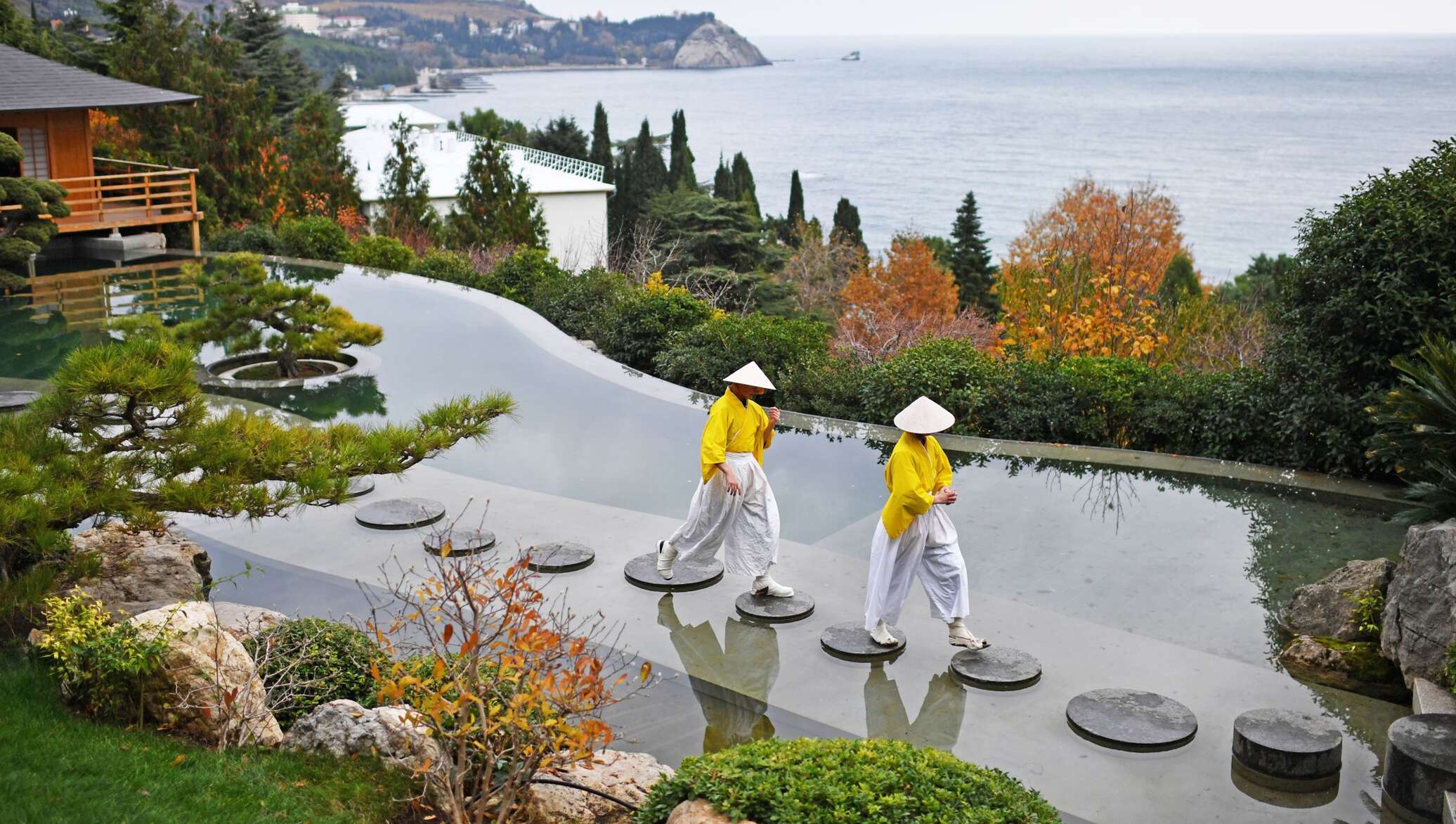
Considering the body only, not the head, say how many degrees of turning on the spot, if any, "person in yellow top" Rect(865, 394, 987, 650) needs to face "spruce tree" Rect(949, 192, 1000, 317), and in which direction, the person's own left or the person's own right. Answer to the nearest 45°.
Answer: approximately 135° to the person's own left

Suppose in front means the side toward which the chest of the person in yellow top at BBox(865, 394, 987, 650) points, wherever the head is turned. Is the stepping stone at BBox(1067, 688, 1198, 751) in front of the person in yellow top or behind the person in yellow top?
in front

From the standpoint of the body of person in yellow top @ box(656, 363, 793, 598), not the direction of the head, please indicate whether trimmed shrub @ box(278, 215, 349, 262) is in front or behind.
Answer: behind

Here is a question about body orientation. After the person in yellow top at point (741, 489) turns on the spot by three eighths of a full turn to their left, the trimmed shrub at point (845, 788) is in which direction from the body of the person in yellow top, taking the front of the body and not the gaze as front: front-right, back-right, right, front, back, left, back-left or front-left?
back

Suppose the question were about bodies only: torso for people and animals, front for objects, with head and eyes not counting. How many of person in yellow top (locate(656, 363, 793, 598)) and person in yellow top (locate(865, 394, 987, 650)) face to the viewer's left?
0

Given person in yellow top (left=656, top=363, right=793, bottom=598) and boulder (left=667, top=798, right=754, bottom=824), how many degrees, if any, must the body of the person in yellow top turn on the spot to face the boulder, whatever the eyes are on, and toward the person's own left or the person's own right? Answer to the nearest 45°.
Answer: approximately 45° to the person's own right

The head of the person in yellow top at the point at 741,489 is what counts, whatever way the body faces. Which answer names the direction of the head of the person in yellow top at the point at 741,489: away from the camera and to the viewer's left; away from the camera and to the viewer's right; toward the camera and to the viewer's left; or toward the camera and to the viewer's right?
toward the camera and to the viewer's right

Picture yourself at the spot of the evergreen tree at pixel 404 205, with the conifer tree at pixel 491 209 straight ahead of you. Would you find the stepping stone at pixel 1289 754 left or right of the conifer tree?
right

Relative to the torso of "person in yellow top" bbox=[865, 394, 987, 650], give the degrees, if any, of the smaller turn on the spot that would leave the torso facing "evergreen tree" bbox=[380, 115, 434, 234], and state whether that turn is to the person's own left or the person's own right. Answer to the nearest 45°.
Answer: approximately 180°

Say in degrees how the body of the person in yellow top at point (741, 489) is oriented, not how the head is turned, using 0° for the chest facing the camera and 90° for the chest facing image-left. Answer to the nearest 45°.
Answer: approximately 315°

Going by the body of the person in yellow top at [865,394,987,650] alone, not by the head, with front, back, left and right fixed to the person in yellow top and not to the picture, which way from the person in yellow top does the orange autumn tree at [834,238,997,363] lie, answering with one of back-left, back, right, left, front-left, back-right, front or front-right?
back-left

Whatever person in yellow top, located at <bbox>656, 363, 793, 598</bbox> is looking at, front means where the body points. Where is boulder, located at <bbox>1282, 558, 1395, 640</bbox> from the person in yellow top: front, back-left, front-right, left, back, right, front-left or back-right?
front-left

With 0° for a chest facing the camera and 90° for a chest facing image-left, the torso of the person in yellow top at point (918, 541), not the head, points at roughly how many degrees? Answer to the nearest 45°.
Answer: approximately 315°

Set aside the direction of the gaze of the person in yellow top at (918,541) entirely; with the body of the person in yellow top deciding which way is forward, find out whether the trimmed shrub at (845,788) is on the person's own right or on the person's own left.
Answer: on the person's own right
